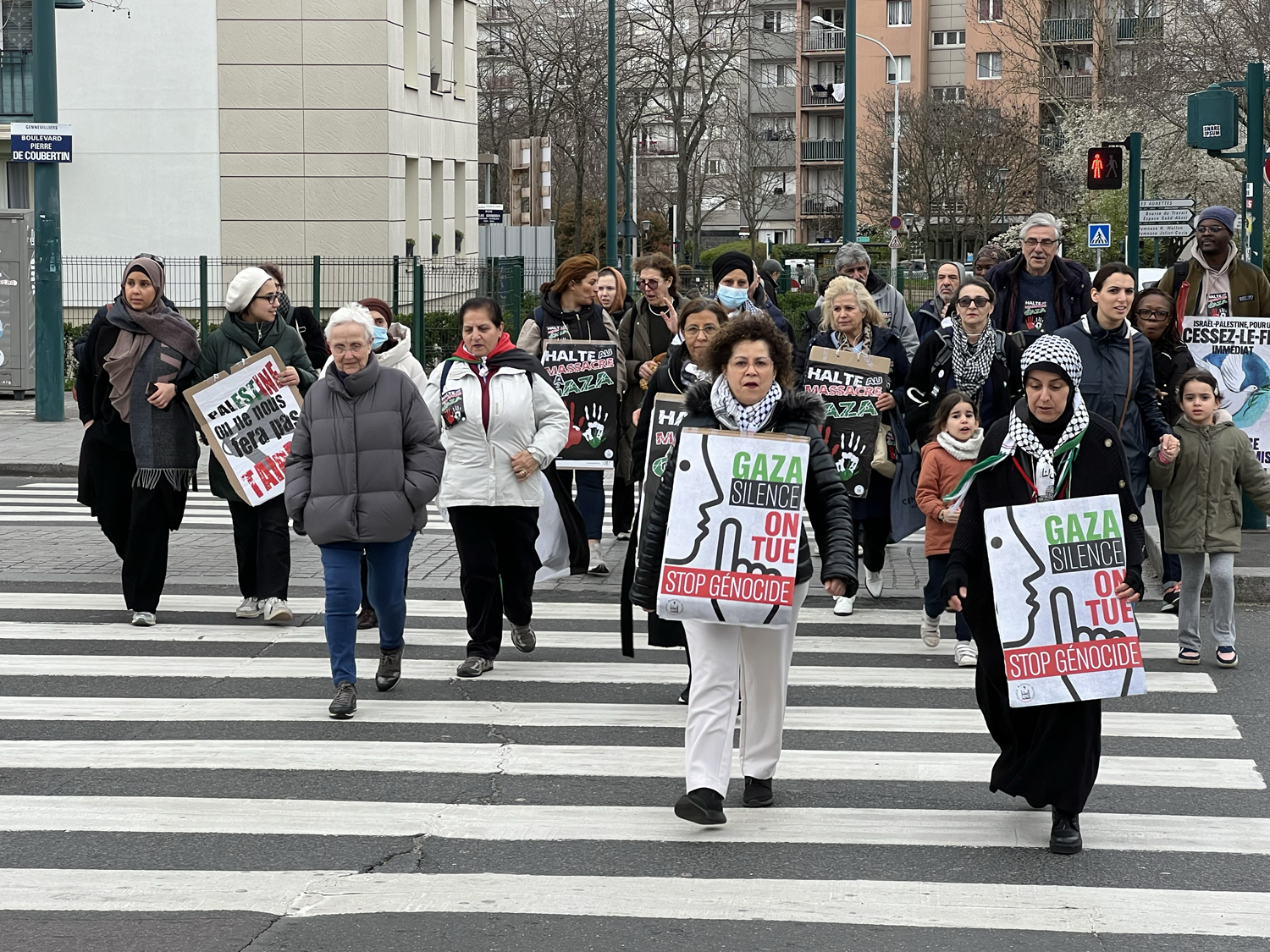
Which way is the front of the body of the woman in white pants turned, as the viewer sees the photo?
toward the camera

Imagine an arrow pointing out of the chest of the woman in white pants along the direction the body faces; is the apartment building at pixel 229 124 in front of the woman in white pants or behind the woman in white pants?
behind

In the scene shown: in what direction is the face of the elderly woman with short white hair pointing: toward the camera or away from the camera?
toward the camera

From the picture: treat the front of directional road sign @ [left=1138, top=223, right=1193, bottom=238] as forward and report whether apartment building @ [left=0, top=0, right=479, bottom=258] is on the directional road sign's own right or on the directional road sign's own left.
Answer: on the directional road sign's own right

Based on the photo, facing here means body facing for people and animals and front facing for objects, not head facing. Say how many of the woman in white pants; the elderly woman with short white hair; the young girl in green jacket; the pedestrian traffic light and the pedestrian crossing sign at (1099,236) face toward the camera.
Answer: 5

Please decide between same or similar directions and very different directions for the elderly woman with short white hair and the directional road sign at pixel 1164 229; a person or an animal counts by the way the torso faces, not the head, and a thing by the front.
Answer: same or similar directions

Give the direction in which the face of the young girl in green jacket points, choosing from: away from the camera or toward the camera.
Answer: toward the camera

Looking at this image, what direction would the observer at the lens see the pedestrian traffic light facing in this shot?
facing the viewer

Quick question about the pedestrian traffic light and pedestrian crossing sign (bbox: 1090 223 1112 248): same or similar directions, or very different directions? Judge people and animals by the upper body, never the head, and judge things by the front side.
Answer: same or similar directions

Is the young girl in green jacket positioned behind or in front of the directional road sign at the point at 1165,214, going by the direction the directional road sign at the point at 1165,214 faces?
in front

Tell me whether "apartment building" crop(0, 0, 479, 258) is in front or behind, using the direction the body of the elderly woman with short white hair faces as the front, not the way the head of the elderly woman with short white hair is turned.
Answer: behind

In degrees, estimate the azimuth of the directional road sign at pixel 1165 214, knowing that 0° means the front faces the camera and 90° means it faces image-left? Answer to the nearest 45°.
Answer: approximately 0°

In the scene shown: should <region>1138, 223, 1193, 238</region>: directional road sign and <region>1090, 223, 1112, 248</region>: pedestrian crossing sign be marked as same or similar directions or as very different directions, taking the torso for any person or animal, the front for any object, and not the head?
same or similar directions

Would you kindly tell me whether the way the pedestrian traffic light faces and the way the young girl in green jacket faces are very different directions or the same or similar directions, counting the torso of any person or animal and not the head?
same or similar directions

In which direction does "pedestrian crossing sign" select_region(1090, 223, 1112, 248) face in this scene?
toward the camera

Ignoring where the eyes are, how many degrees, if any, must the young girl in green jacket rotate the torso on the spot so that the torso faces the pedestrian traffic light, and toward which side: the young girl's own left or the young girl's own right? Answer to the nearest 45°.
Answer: approximately 180°

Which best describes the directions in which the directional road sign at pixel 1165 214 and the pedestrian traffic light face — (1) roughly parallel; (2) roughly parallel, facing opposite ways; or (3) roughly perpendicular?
roughly parallel
